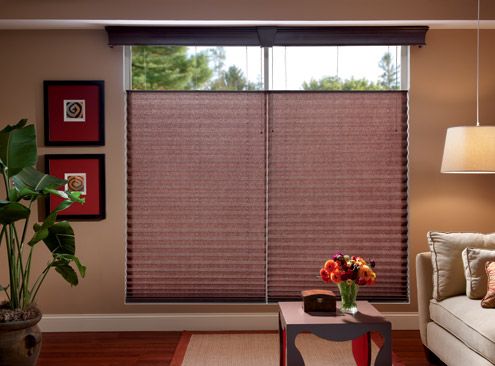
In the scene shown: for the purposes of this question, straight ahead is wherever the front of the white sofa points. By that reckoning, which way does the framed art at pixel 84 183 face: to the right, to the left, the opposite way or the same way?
to the left

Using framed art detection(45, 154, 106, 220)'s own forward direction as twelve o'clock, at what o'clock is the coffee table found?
The coffee table is roughly at 11 o'clock from the framed art.

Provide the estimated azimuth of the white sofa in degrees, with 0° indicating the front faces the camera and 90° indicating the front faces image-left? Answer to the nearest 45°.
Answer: approximately 45°

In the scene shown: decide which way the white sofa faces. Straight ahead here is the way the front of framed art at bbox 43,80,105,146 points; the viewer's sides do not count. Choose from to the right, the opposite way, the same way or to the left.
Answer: to the right

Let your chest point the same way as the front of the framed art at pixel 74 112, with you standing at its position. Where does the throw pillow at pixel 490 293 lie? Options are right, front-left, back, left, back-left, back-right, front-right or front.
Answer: front-left

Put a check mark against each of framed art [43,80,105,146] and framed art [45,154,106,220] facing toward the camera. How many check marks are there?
2

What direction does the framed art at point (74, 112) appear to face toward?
toward the camera

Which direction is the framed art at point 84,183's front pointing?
toward the camera

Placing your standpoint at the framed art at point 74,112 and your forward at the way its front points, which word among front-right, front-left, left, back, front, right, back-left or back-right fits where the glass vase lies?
front-left

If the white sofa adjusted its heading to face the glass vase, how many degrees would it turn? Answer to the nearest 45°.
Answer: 0° — it already faces it

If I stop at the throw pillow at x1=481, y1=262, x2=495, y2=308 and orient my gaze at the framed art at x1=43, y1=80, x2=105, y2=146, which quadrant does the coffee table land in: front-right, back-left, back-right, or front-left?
front-left

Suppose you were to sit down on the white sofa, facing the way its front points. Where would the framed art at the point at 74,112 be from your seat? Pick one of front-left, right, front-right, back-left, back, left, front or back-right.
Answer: front-right
